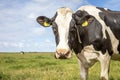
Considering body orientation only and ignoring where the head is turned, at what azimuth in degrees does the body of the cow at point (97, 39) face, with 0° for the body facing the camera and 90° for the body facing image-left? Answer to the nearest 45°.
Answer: approximately 45°
